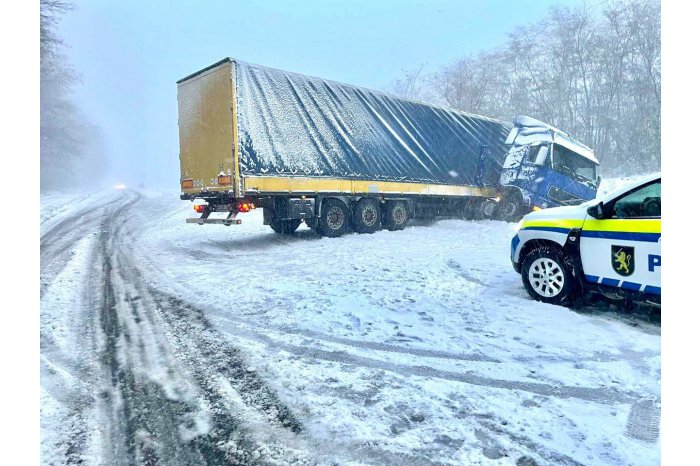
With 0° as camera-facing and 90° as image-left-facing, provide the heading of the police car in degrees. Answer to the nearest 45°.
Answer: approximately 90°

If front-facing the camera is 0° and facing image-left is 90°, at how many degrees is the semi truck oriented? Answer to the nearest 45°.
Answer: approximately 225°

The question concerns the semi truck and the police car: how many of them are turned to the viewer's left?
1

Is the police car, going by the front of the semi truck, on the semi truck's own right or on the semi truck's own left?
on the semi truck's own right
